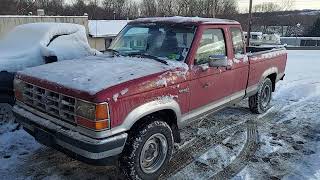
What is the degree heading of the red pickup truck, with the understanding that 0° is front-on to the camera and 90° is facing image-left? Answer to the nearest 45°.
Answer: approximately 45°

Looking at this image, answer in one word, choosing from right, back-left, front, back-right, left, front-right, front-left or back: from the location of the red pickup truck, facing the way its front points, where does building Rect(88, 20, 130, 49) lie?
back-right
